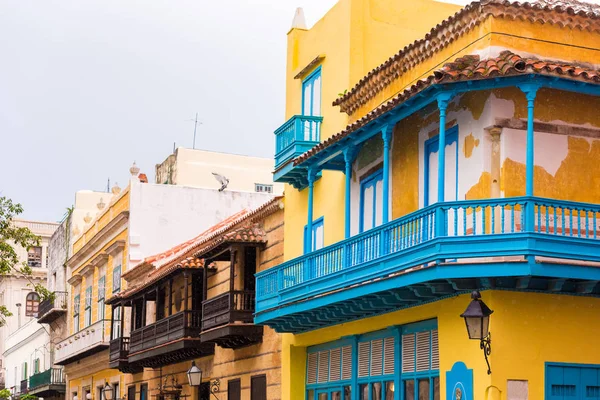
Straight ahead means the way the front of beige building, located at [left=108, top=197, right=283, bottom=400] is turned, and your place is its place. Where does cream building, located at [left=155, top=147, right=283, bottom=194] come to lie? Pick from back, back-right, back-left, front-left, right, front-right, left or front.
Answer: back-right

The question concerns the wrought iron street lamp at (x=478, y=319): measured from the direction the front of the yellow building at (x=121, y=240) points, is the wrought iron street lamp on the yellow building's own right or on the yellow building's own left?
on the yellow building's own left

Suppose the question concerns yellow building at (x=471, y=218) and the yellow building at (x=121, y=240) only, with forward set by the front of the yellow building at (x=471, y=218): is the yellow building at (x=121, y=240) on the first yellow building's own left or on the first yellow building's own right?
on the first yellow building's own right

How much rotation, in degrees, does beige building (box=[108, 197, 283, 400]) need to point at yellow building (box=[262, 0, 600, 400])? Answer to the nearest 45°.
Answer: approximately 45° to its left

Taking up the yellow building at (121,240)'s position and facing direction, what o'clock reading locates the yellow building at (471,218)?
the yellow building at (471,218) is roughly at 10 o'clock from the yellow building at (121,240).

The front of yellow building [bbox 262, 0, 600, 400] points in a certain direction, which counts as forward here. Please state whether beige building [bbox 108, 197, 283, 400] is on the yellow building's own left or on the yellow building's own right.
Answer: on the yellow building's own right
